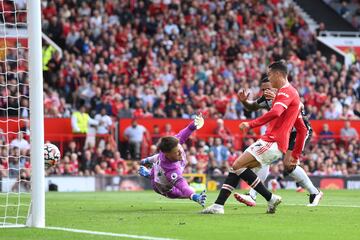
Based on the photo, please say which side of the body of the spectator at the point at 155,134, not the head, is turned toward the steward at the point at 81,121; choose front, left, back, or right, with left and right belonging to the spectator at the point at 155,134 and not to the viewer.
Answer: right

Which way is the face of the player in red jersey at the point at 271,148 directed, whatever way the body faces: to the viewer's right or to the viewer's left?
to the viewer's left

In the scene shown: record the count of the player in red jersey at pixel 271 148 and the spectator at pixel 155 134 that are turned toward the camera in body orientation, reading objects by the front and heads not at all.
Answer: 1

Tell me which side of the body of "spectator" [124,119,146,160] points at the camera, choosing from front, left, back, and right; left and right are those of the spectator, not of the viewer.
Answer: front

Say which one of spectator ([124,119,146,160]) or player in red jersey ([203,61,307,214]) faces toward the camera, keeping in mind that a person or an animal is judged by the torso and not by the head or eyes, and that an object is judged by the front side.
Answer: the spectator

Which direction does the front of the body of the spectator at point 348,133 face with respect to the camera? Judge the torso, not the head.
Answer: toward the camera

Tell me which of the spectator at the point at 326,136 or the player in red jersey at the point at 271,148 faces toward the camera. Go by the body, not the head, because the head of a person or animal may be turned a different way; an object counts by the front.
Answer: the spectator

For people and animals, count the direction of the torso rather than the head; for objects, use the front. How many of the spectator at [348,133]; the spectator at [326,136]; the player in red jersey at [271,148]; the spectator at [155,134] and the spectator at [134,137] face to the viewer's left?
1

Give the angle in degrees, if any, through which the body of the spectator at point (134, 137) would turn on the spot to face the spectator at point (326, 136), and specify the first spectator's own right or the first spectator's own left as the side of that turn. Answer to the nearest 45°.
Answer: approximately 90° to the first spectator's own left

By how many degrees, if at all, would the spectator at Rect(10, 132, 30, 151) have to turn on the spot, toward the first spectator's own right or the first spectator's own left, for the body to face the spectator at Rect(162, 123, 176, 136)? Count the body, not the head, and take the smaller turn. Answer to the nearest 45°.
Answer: approximately 135° to the first spectator's own left

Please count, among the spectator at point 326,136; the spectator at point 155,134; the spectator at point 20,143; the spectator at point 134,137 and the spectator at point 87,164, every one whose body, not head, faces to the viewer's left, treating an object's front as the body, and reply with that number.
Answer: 0

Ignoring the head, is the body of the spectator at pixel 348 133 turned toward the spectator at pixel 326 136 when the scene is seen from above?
no

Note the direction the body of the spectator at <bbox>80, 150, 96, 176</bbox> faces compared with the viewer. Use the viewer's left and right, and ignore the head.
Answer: facing the viewer

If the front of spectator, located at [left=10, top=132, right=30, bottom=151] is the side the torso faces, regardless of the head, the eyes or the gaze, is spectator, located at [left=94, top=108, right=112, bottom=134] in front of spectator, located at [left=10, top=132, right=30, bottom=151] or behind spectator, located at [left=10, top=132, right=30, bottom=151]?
behind

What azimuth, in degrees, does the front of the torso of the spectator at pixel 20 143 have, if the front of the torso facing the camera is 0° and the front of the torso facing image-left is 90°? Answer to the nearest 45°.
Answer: approximately 0°

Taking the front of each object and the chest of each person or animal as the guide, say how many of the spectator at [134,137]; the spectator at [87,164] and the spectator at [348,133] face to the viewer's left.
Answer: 0

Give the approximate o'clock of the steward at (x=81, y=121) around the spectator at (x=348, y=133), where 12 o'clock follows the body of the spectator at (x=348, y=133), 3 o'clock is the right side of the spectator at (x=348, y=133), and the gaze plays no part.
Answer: the steward at (x=81, y=121) is roughly at 2 o'clock from the spectator at (x=348, y=133).

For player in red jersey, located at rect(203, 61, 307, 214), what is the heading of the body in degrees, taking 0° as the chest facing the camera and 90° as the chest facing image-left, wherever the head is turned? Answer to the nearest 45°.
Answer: approximately 90°

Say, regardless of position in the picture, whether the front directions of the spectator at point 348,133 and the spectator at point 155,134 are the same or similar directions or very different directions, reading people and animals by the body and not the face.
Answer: same or similar directions
